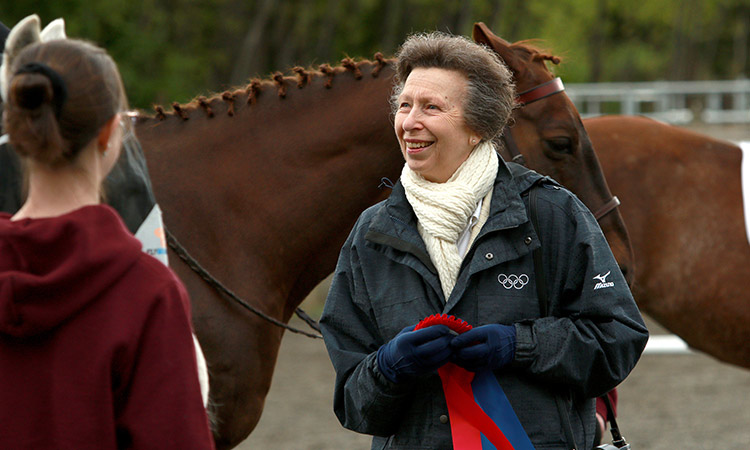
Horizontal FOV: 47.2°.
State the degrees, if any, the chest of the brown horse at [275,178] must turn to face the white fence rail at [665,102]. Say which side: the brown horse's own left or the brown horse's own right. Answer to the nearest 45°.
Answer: approximately 45° to the brown horse's own left

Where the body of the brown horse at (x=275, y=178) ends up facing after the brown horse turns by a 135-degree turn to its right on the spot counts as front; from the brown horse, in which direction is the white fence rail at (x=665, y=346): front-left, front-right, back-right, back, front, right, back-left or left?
back

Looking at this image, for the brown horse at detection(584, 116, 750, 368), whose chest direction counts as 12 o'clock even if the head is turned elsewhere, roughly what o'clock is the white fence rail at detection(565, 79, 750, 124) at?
The white fence rail is roughly at 9 o'clock from the brown horse.

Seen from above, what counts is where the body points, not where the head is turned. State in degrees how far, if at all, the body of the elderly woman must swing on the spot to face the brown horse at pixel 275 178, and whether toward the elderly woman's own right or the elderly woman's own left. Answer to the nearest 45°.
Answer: approximately 90° to the elderly woman's own right

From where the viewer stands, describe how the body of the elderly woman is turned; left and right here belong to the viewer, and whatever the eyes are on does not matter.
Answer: facing the viewer and to the left of the viewer

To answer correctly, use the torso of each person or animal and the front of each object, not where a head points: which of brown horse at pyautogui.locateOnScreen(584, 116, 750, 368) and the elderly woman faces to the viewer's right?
the brown horse

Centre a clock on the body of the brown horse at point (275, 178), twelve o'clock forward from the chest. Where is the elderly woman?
The elderly woman is roughly at 2 o'clock from the brown horse.

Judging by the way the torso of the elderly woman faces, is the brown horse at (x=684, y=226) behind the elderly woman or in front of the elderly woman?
behind

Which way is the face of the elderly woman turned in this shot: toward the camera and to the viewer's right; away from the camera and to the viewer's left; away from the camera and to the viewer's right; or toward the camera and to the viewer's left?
toward the camera and to the viewer's left

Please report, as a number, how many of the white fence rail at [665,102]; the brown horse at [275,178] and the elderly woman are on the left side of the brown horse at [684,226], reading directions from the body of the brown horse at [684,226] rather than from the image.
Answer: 1

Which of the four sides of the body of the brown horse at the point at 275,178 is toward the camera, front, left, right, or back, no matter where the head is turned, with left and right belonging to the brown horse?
right

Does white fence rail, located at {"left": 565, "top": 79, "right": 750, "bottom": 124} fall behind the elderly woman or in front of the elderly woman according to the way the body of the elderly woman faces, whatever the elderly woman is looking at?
behind
